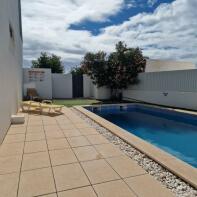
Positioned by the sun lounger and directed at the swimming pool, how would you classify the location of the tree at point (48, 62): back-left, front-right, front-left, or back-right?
back-left

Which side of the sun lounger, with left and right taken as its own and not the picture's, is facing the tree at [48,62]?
left

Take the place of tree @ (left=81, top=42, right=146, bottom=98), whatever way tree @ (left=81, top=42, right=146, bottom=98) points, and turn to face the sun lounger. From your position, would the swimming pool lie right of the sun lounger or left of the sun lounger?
left

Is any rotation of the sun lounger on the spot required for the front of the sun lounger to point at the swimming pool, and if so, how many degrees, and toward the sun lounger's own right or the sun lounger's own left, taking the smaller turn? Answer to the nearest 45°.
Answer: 0° — it already faces it

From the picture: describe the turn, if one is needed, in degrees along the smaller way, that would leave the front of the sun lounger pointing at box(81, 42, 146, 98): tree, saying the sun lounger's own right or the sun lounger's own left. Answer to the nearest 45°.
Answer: approximately 45° to the sun lounger's own left

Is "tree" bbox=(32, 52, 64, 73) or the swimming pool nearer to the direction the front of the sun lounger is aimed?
the swimming pool

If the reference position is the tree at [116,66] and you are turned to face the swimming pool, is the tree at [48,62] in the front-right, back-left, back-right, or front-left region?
back-right

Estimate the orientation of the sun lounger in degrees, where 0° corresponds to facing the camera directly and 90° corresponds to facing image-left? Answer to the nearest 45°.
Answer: approximately 270°
